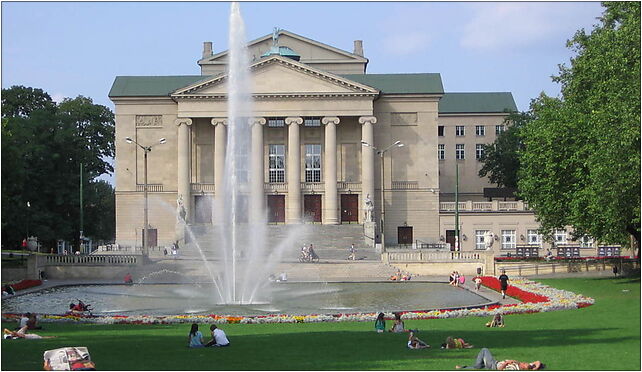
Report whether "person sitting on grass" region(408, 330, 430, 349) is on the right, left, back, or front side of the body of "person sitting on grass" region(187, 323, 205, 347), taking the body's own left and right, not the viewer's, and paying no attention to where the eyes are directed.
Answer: right

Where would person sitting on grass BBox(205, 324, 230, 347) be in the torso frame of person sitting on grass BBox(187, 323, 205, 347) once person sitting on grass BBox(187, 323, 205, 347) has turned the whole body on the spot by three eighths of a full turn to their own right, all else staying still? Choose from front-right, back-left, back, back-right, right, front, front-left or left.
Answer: front-left

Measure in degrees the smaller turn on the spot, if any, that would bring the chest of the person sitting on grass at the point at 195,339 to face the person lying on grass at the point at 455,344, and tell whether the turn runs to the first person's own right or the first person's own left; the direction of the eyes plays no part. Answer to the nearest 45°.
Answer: approximately 90° to the first person's own right

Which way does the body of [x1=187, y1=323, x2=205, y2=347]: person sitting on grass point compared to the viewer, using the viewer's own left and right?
facing away from the viewer

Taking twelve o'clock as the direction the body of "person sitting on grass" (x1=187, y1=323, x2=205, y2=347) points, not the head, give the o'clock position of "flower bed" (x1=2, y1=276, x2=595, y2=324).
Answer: The flower bed is roughly at 1 o'clock from the person sitting on grass.

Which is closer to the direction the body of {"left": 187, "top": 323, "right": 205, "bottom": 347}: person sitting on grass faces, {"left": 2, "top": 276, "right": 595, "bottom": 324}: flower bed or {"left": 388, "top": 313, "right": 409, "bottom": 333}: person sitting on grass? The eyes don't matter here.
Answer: the flower bed
